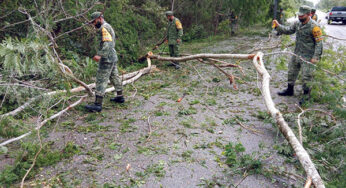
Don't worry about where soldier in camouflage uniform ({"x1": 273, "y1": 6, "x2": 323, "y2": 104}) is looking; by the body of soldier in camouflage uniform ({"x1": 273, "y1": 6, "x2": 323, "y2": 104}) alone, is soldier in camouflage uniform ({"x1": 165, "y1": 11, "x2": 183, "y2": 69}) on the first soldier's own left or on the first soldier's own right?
on the first soldier's own right

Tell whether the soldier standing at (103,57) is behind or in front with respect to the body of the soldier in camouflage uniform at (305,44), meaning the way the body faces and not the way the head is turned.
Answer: in front

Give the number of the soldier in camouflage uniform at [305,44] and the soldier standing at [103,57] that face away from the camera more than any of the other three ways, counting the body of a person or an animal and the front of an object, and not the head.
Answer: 0

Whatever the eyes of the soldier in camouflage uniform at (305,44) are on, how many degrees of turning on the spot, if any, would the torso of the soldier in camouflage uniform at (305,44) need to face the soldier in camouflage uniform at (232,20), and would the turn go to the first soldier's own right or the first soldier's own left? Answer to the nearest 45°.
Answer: approximately 135° to the first soldier's own right

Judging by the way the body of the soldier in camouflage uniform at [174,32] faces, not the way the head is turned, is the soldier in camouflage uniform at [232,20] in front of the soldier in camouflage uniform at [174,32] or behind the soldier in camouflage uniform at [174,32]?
behind

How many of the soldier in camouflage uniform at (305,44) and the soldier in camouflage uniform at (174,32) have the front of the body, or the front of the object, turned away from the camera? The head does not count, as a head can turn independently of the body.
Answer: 0

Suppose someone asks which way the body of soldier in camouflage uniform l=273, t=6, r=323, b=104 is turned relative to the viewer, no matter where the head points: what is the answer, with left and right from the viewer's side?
facing the viewer and to the left of the viewer
